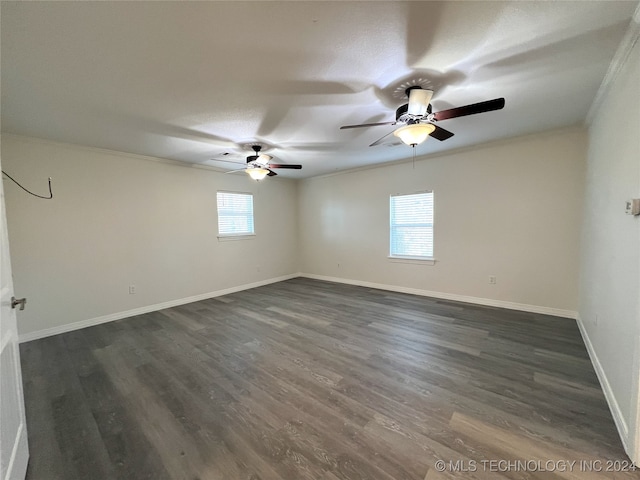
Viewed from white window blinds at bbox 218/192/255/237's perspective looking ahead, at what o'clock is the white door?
The white door is roughly at 2 o'clock from the white window blinds.

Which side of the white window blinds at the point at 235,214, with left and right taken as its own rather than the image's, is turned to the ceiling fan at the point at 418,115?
front

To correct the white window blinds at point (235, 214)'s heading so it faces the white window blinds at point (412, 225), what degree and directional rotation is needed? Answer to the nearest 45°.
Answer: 0° — it already faces it

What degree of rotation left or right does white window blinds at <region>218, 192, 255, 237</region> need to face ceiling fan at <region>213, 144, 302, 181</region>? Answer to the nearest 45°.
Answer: approximately 45° to its right

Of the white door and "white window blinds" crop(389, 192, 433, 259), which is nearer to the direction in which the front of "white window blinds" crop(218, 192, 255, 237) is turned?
the white window blinds
